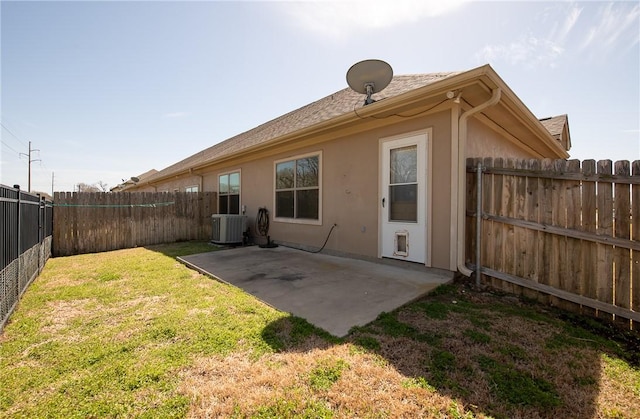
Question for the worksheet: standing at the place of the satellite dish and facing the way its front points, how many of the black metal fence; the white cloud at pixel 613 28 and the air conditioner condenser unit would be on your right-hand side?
1

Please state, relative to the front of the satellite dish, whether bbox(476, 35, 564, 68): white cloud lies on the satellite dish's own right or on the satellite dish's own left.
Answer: on the satellite dish's own right

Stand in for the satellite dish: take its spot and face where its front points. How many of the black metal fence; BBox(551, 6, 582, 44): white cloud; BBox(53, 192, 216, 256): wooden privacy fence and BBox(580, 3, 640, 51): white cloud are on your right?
2

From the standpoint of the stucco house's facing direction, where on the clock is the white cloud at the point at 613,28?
The white cloud is roughly at 1 o'clock from the stucco house.
